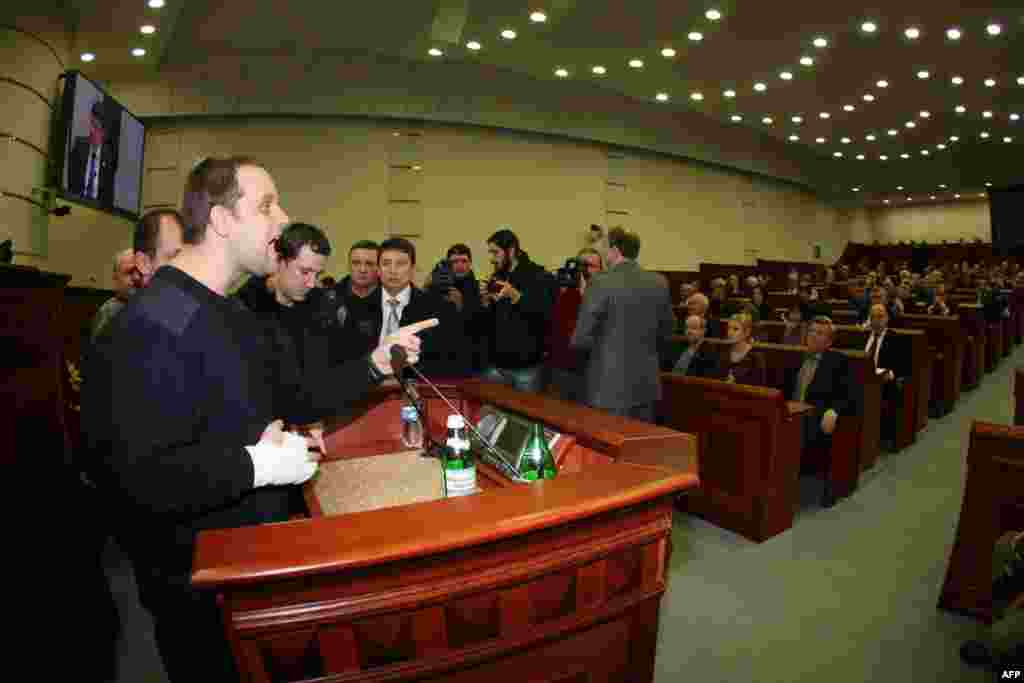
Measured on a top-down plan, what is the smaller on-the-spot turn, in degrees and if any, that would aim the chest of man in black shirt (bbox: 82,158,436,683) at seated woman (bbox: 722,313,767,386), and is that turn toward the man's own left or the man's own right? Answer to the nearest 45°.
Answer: approximately 45° to the man's own left

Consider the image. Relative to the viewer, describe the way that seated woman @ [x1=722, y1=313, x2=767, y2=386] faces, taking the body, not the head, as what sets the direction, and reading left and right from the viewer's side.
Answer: facing the viewer and to the left of the viewer

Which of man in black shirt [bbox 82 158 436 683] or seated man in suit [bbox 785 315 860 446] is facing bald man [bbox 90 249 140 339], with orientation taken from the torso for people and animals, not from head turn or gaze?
the seated man in suit

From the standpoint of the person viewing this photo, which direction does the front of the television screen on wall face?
facing the viewer and to the right of the viewer

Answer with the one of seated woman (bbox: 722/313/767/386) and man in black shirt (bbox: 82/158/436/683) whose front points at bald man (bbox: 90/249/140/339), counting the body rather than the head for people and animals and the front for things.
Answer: the seated woman

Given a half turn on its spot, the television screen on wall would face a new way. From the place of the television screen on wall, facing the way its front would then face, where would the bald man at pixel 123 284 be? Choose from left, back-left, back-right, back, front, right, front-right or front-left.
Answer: back-left

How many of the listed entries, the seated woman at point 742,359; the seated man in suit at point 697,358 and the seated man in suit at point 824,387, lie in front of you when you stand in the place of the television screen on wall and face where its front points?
3

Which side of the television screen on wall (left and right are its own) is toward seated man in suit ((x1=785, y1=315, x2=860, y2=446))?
front

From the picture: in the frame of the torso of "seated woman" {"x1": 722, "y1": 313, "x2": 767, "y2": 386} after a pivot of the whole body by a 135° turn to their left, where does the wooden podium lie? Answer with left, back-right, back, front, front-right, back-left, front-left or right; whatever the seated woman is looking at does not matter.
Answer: right

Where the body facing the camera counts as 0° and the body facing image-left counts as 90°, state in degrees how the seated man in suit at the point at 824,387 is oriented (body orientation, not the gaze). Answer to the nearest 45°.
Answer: approximately 45°

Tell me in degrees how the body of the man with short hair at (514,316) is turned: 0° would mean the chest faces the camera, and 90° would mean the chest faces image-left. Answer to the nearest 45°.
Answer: approximately 90°

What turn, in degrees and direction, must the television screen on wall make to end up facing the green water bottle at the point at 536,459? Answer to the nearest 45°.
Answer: approximately 45° to its right

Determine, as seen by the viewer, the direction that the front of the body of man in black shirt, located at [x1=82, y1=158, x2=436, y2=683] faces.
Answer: to the viewer's right

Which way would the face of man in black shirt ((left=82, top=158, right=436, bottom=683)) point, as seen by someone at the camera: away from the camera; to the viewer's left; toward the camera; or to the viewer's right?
to the viewer's right
